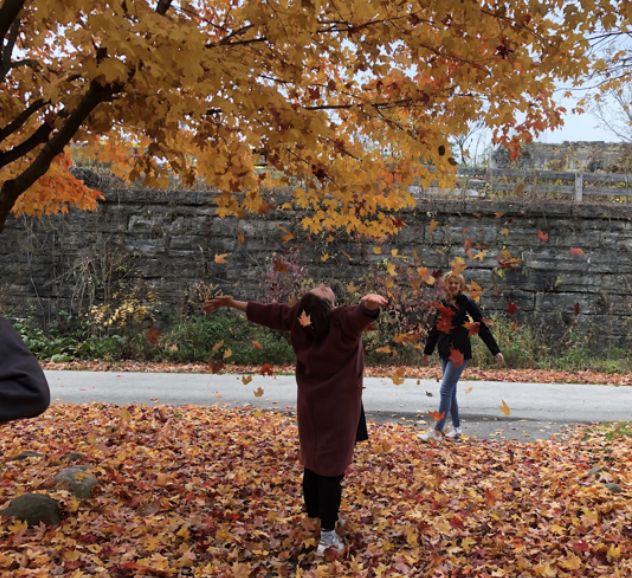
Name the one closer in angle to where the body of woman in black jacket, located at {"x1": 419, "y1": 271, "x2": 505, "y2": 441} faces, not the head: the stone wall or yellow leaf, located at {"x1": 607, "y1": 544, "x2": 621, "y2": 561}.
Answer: the yellow leaf

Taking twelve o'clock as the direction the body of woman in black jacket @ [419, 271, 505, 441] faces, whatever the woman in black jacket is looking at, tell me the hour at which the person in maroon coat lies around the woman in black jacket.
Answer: The person in maroon coat is roughly at 11 o'clock from the woman in black jacket.

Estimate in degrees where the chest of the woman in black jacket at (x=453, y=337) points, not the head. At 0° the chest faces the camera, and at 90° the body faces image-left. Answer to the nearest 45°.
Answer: approximately 45°

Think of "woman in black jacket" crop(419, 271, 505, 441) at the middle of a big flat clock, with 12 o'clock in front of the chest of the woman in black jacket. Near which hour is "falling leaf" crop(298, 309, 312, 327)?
The falling leaf is roughly at 11 o'clock from the woman in black jacket.

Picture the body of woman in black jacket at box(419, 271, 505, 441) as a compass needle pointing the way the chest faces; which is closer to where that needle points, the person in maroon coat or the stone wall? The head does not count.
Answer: the person in maroon coat
